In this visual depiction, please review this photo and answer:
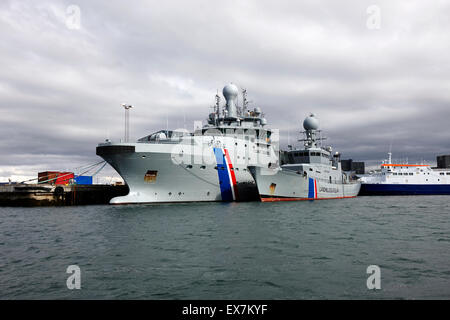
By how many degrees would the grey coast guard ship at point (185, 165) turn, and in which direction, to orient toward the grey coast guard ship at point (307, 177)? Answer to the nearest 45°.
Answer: approximately 180°

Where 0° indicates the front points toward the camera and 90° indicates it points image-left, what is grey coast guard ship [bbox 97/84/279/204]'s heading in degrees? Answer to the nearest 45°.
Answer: approximately 45°

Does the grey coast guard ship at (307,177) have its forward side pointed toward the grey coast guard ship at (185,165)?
yes

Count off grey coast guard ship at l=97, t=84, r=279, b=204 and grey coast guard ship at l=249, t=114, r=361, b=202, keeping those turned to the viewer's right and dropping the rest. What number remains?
0

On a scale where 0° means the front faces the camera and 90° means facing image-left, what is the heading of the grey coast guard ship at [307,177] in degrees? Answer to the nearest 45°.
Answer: approximately 45°

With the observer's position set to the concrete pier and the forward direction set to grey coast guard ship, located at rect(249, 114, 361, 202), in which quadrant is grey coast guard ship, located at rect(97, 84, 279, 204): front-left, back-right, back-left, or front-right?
front-right

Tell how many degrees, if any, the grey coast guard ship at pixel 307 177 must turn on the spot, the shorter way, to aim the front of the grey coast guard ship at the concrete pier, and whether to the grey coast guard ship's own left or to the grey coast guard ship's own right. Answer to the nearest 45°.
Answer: approximately 45° to the grey coast guard ship's own right

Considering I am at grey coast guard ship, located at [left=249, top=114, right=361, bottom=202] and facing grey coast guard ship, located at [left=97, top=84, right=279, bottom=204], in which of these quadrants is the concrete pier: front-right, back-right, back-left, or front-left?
front-right

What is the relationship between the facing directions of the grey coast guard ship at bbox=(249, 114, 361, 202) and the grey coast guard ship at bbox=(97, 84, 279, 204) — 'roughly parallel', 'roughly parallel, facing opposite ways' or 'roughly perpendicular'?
roughly parallel
